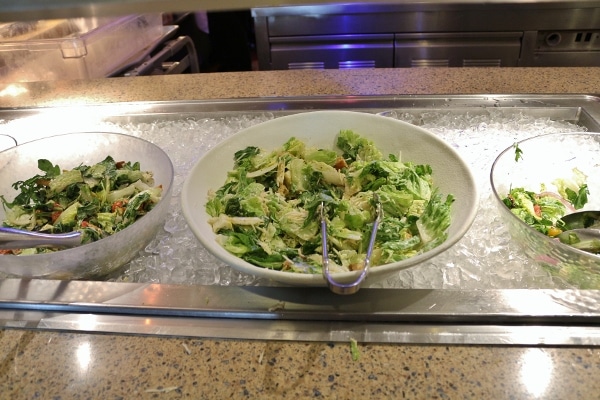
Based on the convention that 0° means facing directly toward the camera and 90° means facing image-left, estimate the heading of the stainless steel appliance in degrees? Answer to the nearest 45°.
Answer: approximately 0°

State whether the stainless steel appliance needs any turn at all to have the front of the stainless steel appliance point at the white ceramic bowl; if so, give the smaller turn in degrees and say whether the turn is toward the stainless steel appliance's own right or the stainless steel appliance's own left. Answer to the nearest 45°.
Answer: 0° — it already faces it

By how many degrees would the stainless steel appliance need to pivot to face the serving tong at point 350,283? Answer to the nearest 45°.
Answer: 0° — it already faces it

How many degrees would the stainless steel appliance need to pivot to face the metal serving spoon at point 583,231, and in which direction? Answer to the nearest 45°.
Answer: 0° — it already faces it

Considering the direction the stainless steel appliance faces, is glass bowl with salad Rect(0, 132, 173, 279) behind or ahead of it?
ahead

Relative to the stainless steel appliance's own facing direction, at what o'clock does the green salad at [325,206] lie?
The green salad is roughly at 12 o'clock from the stainless steel appliance.

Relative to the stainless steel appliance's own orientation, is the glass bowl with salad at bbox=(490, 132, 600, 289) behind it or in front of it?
in front
